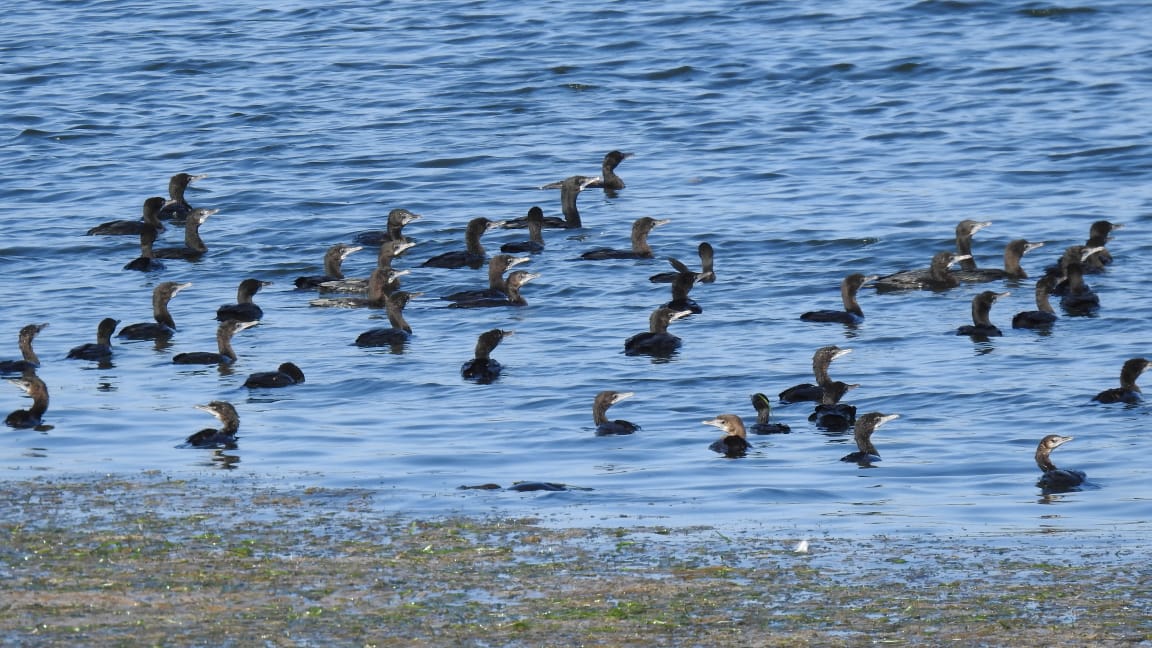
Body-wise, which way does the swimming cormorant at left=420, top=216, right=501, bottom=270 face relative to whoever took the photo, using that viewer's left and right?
facing to the right of the viewer

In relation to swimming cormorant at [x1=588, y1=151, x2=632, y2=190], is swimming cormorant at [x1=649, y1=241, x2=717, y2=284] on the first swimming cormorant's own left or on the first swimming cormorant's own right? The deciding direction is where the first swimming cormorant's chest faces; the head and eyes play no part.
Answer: on the first swimming cormorant's own right

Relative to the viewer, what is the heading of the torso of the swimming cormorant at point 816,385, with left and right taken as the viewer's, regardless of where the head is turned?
facing to the right of the viewer

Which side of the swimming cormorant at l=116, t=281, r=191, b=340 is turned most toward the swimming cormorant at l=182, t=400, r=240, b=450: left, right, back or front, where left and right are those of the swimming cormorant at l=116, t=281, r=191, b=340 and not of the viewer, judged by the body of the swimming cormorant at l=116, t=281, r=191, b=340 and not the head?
right

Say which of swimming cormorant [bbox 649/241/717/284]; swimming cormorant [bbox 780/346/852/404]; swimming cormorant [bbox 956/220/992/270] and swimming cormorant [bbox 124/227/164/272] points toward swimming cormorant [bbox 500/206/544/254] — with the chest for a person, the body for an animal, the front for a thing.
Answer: swimming cormorant [bbox 124/227/164/272]

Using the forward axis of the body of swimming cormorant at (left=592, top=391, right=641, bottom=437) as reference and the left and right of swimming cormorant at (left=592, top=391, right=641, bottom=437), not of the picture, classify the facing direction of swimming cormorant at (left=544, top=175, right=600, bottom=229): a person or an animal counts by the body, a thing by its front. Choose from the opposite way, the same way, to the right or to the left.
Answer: the opposite way

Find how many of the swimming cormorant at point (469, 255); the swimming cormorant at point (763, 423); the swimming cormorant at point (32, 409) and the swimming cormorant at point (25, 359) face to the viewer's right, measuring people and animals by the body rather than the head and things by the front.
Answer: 3

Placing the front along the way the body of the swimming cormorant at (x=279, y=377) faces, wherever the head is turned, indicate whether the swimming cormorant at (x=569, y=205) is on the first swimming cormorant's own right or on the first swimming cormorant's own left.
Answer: on the first swimming cormorant's own left

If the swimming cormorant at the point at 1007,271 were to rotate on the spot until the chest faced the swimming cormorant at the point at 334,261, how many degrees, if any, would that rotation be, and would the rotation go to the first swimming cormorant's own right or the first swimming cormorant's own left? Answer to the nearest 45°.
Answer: approximately 180°
